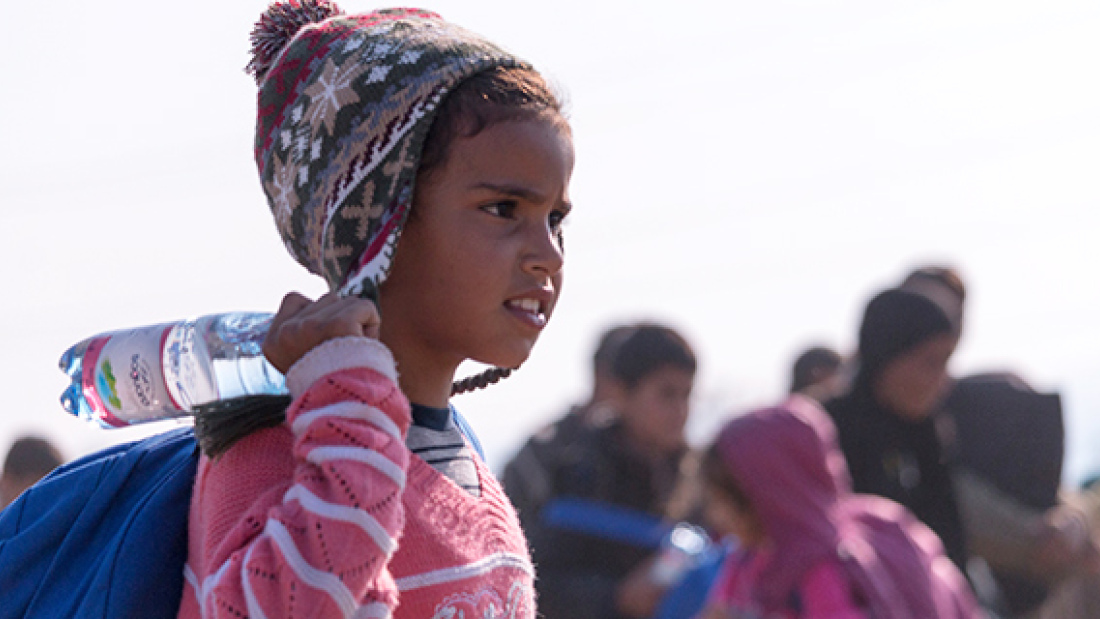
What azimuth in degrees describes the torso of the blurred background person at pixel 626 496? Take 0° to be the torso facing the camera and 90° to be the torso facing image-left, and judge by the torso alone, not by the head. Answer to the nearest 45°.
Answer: approximately 315°

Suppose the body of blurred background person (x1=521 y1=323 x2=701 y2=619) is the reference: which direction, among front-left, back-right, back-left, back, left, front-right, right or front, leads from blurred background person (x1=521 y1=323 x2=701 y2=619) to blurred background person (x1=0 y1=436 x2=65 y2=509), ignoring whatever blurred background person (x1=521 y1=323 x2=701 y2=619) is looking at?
back-right

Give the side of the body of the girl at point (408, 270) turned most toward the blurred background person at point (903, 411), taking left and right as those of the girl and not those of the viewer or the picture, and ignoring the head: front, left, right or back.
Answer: left

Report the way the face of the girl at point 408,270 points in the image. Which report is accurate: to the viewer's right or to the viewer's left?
to the viewer's right

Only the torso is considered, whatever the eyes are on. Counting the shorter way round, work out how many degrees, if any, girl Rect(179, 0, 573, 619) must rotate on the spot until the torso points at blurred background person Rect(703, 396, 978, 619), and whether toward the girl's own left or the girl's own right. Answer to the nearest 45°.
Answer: approximately 90° to the girl's own left

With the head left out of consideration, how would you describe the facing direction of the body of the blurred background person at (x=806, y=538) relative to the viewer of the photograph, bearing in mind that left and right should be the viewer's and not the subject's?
facing to the left of the viewer

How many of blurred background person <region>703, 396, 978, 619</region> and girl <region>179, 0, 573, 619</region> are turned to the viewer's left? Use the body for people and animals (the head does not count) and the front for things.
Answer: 1
